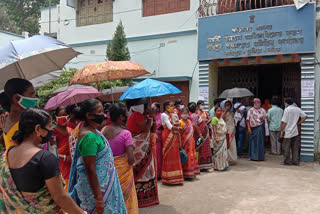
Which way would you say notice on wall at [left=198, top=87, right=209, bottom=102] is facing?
toward the camera

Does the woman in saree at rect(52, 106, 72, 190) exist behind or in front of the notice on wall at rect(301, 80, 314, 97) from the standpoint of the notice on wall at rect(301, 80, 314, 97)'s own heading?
in front

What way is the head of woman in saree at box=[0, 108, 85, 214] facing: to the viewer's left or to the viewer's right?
to the viewer's right

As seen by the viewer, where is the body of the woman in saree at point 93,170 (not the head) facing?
to the viewer's right

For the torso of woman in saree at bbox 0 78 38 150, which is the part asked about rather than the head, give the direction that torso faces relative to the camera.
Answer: to the viewer's right

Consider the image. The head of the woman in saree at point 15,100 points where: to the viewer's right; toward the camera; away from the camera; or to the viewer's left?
to the viewer's right

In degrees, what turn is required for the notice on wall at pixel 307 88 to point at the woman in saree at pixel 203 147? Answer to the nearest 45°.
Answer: approximately 45° to its right

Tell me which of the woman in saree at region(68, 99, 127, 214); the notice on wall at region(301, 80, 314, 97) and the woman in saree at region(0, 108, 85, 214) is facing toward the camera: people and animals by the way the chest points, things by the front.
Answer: the notice on wall

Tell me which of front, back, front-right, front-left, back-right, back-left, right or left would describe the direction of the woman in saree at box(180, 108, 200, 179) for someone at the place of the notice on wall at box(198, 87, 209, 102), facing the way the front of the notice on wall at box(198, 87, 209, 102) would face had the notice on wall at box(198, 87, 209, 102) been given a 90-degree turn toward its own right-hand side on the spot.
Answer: left

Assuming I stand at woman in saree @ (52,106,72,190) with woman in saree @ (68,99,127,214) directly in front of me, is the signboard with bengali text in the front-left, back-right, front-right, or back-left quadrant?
back-left
